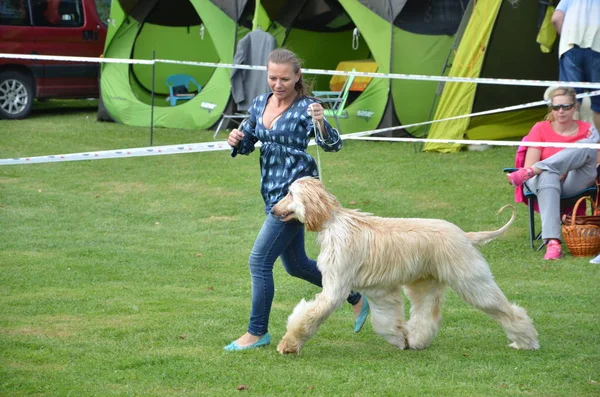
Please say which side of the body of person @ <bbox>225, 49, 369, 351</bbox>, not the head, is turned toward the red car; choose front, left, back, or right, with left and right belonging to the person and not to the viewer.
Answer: right

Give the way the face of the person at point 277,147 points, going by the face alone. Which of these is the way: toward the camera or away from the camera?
toward the camera

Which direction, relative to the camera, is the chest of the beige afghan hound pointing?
to the viewer's left

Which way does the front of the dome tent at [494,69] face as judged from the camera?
facing the viewer

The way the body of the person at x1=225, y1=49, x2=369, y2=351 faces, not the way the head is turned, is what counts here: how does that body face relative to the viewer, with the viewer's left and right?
facing the viewer and to the left of the viewer

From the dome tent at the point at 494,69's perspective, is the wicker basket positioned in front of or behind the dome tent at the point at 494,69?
in front

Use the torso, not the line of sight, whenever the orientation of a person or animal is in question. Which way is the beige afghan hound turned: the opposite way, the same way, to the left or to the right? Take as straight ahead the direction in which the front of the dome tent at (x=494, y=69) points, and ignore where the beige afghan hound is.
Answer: to the right

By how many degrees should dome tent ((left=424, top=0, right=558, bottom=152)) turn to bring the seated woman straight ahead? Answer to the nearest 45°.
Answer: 0° — it already faces them

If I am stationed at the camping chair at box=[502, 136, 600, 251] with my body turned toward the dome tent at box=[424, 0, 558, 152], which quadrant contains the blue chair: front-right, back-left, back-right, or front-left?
front-left

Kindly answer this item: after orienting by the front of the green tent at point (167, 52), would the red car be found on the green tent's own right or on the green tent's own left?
on the green tent's own right

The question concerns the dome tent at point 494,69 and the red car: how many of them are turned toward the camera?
1

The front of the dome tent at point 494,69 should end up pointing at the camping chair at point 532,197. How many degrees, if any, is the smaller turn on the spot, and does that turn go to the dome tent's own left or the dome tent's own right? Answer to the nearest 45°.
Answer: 0° — it already faces it

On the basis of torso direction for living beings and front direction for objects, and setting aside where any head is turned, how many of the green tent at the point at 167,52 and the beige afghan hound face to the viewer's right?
0
